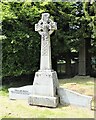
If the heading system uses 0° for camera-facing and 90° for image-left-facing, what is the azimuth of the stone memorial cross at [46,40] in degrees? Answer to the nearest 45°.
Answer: approximately 0°
